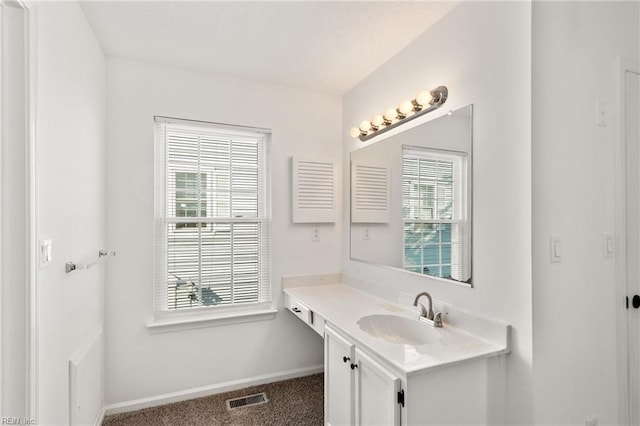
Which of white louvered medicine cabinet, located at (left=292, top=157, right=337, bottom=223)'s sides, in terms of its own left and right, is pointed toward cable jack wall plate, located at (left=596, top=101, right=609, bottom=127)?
front

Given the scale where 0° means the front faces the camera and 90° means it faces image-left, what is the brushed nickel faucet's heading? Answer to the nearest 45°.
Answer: approximately 45°

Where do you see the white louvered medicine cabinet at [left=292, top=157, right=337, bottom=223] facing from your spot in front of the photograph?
facing the viewer and to the right of the viewer

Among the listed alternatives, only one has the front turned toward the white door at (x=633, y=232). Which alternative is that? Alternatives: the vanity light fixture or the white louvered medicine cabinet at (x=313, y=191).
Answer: the white louvered medicine cabinet

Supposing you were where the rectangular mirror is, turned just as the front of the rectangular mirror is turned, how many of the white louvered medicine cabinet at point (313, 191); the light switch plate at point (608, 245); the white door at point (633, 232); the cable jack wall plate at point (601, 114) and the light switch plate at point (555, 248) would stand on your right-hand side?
1

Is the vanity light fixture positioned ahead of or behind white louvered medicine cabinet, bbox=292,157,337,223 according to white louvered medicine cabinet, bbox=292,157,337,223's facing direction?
ahead

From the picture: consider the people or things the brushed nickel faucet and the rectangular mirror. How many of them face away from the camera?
0

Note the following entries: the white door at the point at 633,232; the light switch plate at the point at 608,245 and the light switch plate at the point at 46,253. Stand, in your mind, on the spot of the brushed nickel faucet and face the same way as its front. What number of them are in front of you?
1

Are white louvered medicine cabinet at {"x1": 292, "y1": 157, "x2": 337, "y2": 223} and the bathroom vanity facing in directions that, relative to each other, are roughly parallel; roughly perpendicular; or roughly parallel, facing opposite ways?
roughly perpendicular

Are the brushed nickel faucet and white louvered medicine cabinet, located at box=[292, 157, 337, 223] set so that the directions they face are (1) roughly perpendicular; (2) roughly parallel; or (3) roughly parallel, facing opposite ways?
roughly perpendicular

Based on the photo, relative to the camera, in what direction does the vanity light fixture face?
facing the viewer and to the left of the viewer

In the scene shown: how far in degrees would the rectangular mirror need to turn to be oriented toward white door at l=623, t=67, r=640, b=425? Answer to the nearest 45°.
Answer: approximately 135° to its left

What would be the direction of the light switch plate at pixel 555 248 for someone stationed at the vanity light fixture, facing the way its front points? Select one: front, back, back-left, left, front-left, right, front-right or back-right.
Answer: left

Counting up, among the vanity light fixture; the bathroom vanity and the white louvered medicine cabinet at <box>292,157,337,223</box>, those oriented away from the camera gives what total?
0

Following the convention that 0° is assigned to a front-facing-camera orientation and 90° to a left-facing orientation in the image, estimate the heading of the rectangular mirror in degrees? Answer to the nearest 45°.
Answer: approximately 45°

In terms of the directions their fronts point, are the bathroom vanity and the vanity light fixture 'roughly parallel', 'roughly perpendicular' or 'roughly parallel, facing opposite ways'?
roughly parallel

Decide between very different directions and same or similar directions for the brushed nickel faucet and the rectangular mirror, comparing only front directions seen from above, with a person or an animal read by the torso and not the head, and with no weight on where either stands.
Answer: same or similar directions
